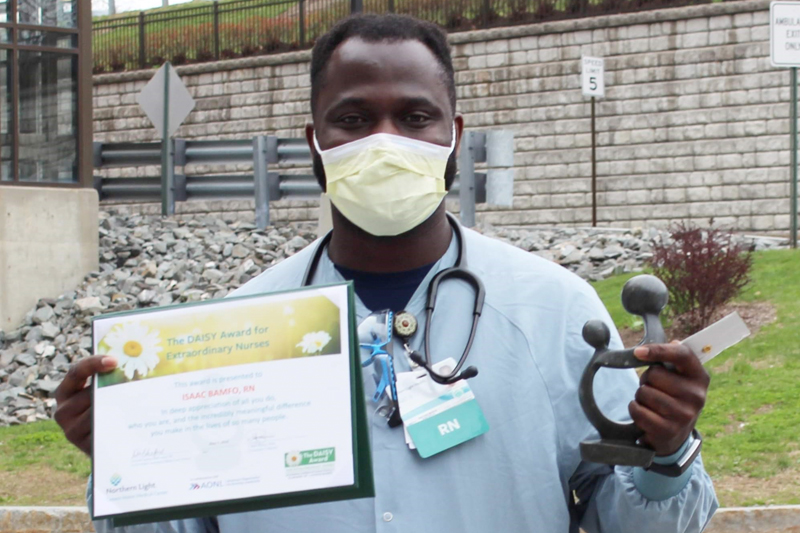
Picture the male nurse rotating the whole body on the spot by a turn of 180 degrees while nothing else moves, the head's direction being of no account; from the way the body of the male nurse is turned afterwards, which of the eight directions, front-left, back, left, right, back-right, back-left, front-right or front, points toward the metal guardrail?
front

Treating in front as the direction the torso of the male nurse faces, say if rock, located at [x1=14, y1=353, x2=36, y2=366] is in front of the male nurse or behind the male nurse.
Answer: behind

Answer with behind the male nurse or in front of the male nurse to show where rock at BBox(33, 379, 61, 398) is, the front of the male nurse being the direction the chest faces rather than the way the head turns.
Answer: behind

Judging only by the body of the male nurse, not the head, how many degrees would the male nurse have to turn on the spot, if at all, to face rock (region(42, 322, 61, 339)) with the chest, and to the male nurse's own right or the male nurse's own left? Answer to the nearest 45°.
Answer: approximately 180°

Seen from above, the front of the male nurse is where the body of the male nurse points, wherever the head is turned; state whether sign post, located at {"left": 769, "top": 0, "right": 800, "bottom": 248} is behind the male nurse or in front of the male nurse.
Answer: behind

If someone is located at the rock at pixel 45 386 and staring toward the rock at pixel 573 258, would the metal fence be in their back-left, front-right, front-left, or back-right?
front-left

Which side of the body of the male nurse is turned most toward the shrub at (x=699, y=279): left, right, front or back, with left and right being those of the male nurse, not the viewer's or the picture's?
back

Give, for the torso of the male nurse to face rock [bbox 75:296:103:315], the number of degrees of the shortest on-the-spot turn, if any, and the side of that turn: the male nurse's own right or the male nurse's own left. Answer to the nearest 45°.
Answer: approximately 180°

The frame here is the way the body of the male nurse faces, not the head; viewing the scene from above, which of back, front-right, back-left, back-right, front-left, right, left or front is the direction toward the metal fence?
back

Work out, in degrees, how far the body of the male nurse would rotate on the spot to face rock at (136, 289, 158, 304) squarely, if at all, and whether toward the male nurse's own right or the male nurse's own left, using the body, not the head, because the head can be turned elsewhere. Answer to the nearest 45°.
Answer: approximately 180°

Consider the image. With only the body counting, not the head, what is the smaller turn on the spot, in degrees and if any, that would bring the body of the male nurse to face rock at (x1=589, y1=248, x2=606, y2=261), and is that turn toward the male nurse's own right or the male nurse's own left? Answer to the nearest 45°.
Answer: approximately 180°

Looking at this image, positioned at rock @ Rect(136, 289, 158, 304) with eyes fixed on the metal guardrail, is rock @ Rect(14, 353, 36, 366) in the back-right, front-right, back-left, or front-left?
back-left

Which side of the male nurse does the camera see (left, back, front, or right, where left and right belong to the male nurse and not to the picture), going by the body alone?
front

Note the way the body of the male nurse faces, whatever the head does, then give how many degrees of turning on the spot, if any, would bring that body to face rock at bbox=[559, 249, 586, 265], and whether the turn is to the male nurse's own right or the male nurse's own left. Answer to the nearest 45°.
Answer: approximately 180°
